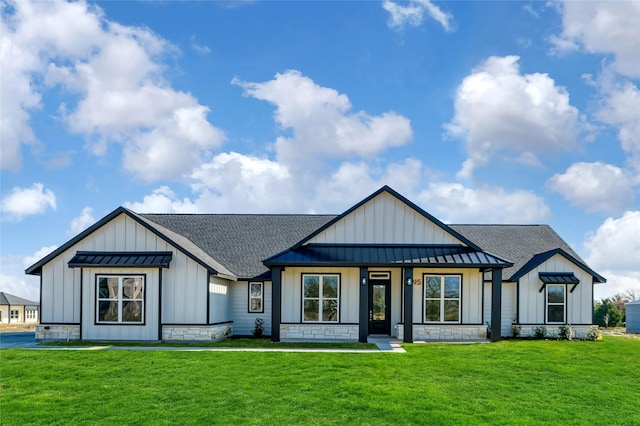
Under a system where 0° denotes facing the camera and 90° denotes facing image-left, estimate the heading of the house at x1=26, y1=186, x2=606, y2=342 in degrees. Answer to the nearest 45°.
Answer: approximately 0°

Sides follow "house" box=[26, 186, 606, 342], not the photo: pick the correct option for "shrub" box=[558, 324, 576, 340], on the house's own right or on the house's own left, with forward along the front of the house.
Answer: on the house's own left
